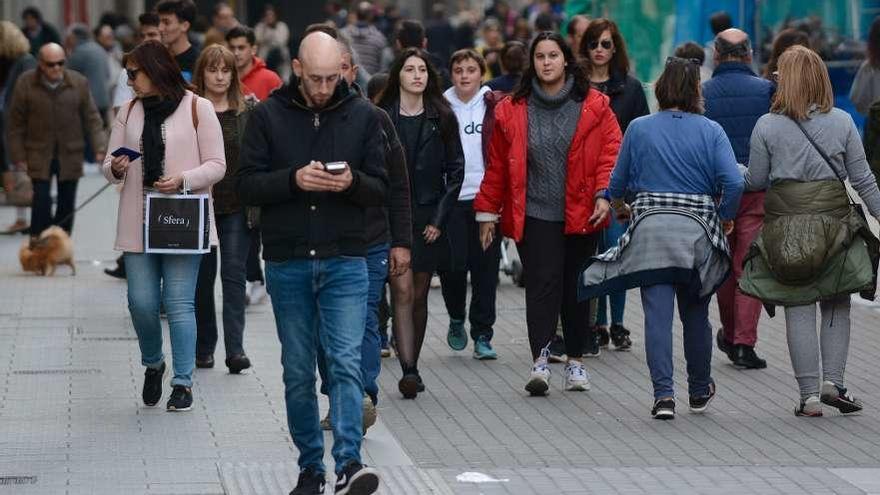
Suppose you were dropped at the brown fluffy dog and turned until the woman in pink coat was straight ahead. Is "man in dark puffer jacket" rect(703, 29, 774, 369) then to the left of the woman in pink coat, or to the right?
left

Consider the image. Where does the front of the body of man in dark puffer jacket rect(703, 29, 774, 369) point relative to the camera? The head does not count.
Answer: away from the camera

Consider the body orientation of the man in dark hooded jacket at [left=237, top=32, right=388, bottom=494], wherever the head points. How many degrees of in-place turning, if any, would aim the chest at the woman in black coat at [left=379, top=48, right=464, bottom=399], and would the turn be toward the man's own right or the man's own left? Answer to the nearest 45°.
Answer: approximately 180°

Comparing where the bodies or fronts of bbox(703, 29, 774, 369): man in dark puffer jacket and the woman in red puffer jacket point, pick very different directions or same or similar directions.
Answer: very different directions

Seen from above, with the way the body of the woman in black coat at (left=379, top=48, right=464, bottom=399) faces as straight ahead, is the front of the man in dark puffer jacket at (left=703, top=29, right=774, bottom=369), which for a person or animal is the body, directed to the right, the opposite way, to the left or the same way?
the opposite way
